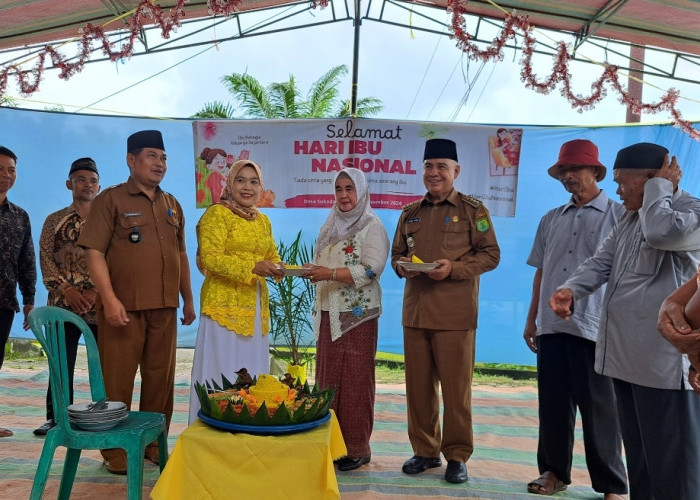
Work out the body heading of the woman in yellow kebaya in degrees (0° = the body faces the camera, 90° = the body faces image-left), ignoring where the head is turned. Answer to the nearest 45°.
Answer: approximately 315°

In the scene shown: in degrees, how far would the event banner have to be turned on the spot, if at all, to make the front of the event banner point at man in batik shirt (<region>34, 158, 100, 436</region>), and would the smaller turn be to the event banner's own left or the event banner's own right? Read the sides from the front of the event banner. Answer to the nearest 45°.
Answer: approximately 45° to the event banner's own right

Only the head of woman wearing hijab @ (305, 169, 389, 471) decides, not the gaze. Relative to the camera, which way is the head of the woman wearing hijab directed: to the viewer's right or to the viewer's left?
to the viewer's left

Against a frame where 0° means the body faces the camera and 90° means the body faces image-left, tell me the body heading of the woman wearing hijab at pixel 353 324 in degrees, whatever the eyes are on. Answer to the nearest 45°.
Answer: approximately 45°

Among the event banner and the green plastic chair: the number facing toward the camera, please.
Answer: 1

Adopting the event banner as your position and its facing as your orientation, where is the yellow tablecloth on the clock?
The yellow tablecloth is roughly at 12 o'clock from the event banner.
